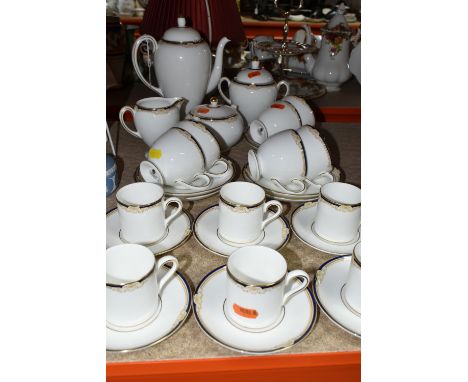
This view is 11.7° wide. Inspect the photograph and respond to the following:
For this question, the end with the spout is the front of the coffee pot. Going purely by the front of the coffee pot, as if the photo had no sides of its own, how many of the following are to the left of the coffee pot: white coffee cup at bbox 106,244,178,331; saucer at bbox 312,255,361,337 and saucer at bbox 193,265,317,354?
0

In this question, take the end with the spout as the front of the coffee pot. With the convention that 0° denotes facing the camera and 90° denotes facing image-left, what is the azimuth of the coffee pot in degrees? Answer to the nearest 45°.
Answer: approximately 270°

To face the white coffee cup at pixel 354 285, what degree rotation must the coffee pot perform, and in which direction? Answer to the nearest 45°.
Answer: approximately 90° to its right

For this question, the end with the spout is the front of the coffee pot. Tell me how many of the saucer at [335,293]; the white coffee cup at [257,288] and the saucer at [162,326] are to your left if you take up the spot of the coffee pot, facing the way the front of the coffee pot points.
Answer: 0

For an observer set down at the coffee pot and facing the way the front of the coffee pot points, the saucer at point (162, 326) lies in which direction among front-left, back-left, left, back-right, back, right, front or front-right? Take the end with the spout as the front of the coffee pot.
right

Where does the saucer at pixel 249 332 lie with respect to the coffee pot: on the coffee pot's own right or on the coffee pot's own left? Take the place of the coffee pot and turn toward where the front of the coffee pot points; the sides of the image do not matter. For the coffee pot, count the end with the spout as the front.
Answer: on the coffee pot's own right

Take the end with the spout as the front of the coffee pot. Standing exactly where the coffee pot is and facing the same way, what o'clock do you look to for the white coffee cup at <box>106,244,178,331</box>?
The white coffee cup is roughly at 3 o'clock from the coffee pot.
